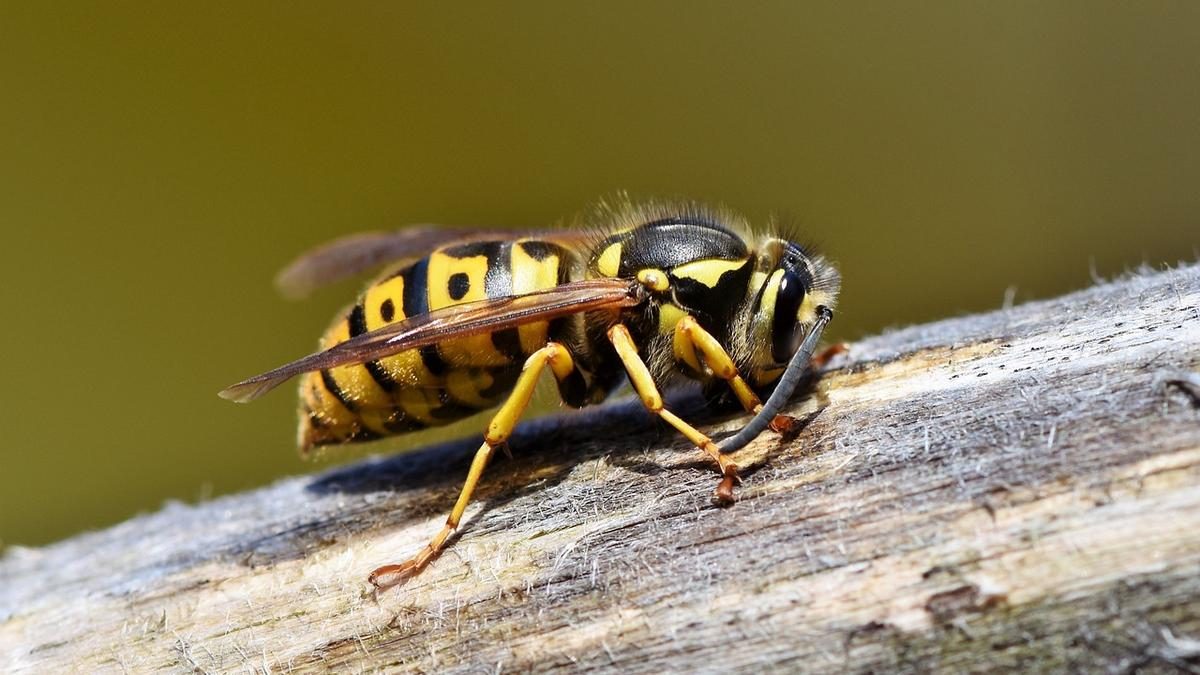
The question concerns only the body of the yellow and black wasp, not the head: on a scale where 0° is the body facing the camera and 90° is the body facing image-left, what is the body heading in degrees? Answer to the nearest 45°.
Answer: approximately 270°
